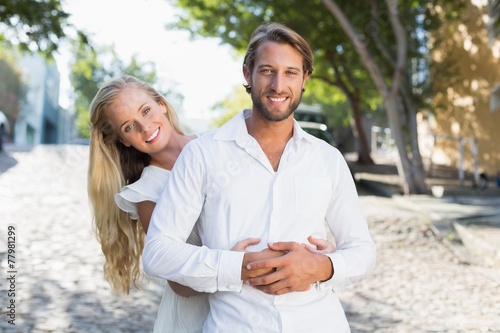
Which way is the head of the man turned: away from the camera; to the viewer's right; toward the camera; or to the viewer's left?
toward the camera

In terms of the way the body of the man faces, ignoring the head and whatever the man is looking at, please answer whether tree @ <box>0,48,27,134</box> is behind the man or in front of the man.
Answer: behind

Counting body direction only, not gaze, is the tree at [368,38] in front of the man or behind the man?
behind

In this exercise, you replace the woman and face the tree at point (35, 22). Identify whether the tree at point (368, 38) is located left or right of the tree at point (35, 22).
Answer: right

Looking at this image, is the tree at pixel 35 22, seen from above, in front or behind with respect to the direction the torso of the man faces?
behind

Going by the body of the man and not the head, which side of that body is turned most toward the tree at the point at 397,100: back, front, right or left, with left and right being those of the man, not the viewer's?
back

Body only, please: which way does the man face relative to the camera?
toward the camera

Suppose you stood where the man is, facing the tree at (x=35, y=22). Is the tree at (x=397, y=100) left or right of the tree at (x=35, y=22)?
right

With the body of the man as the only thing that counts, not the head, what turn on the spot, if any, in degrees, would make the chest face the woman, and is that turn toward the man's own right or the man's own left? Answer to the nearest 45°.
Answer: approximately 135° to the man's own right

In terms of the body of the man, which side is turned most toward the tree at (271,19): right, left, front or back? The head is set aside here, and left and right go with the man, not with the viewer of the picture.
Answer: back
